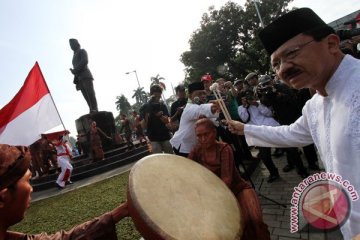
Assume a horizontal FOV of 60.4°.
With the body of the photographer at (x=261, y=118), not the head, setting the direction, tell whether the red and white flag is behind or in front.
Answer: in front

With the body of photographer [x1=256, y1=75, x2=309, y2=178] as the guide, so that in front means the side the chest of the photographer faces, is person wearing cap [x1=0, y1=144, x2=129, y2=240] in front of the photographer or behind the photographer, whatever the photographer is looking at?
in front

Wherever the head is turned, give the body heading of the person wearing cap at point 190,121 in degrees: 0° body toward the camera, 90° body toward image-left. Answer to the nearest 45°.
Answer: approximately 315°

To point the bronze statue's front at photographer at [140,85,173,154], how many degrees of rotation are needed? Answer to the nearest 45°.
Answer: approximately 45° to its left

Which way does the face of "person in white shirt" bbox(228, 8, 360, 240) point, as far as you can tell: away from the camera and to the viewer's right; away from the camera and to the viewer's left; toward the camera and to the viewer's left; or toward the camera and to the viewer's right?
toward the camera and to the viewer's left

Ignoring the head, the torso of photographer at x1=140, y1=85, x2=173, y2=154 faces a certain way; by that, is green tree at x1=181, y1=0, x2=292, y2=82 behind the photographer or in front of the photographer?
behind

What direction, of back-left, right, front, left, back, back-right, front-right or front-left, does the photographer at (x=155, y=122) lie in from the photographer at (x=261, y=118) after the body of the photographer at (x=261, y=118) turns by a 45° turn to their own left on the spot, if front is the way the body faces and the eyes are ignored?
right

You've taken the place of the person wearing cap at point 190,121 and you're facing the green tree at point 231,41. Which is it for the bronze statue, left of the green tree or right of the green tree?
left

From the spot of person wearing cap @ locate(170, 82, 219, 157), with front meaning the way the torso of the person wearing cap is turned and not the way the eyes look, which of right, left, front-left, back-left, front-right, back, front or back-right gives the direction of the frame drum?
front-right

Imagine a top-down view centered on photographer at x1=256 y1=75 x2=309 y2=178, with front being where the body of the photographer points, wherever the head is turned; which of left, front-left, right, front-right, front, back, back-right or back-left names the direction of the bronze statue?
right

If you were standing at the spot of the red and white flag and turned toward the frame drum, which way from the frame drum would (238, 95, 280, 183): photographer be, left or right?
left

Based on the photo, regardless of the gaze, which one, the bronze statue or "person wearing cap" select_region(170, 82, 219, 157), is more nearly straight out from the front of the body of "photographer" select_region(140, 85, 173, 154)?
the person wearing cap

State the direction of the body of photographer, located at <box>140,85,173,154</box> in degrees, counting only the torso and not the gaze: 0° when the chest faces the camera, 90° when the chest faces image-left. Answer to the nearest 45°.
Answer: approximately 0°

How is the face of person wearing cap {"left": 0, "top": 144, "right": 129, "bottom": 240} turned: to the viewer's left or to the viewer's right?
to the viewer's right

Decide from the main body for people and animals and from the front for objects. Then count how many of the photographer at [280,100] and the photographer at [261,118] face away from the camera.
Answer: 0

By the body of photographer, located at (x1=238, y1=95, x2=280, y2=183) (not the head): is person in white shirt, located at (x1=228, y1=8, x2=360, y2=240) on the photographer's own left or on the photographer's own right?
on the photographer's own left
